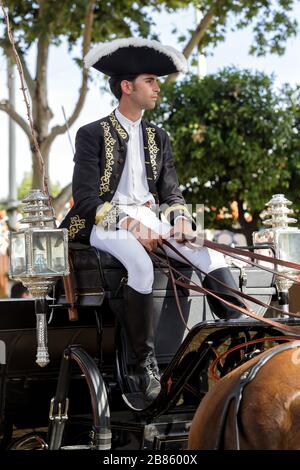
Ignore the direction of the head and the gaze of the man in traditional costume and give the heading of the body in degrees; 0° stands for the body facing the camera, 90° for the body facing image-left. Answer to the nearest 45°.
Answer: approximately 315°

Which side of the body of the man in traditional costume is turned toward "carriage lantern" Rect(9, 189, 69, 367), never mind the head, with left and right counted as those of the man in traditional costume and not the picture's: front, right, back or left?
right

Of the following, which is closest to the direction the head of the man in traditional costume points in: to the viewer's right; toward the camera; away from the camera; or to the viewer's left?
to the viewer's right

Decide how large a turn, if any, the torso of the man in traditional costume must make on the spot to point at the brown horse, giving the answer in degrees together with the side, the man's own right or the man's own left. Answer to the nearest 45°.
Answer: approximately 45° to the man's own right
